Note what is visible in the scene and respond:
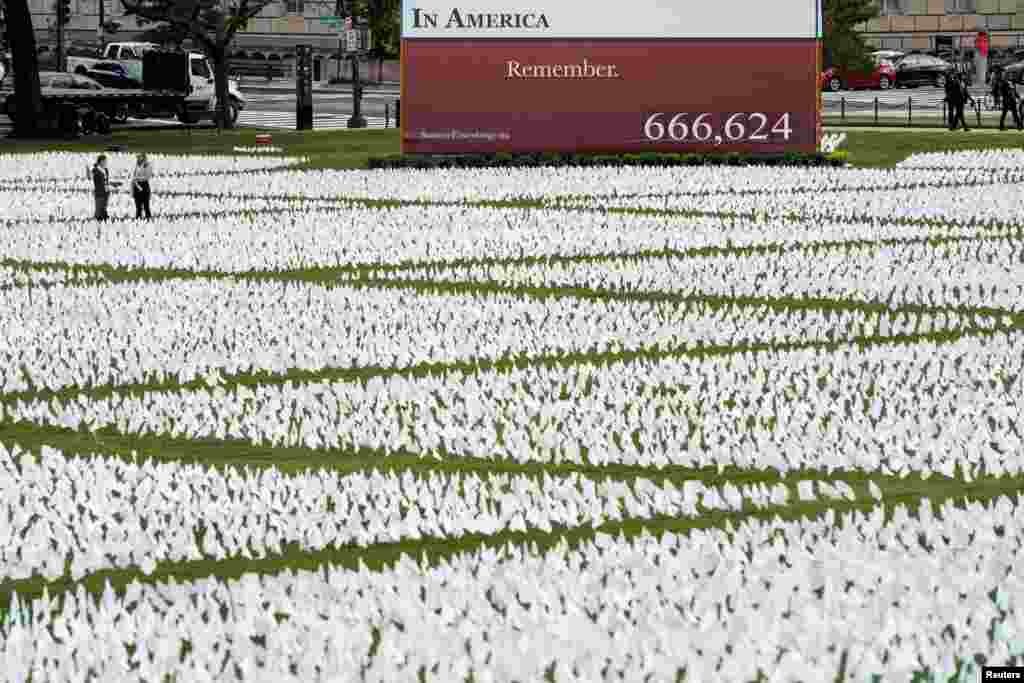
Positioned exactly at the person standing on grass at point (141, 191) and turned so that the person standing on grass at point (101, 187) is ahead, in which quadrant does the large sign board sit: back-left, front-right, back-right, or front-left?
back-right

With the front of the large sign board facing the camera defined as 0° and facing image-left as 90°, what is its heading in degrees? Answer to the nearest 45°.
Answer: approximately 0°

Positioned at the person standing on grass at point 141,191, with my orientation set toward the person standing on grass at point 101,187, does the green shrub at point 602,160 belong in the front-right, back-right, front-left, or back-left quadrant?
back-right
